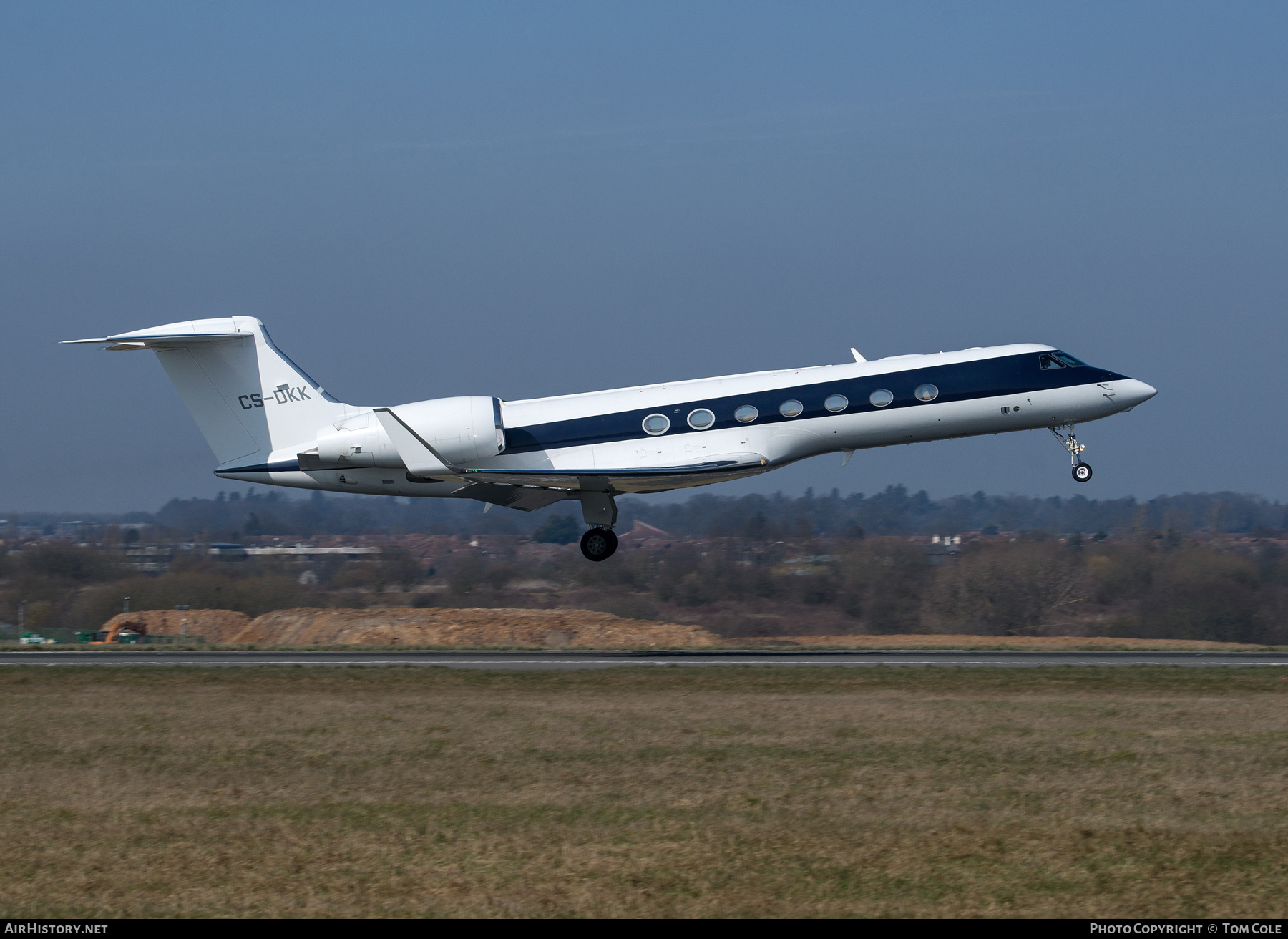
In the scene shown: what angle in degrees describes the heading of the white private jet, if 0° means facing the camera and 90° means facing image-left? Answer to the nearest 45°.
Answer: approximately 270°
